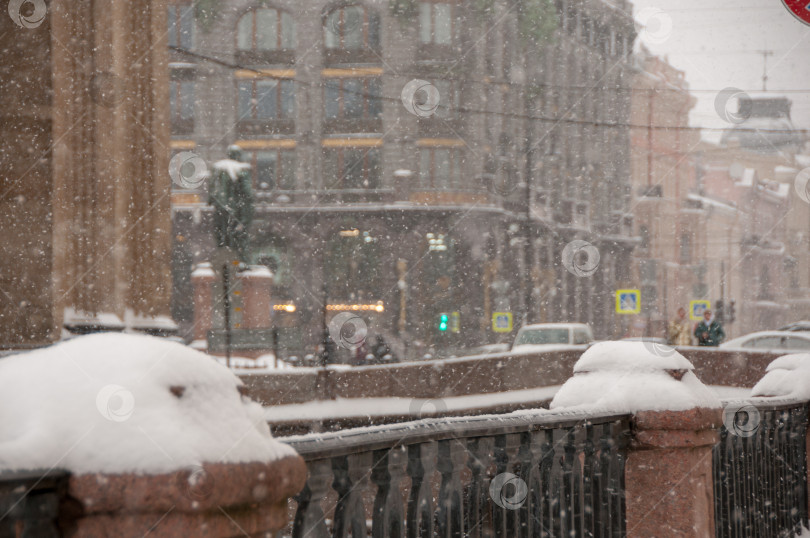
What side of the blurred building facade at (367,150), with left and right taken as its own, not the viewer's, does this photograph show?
front

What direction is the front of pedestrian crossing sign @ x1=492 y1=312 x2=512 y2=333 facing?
toward the camera

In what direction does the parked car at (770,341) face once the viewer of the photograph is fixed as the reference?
facing to the left of the viewer

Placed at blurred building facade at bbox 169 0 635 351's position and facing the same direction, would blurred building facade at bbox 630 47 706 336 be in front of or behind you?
behind

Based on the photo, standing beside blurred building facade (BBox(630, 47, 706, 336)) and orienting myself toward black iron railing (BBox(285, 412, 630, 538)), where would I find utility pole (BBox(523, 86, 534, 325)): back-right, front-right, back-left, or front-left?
front-right

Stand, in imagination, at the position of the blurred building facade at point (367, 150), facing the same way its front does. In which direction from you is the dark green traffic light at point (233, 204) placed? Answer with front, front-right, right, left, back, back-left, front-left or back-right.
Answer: front

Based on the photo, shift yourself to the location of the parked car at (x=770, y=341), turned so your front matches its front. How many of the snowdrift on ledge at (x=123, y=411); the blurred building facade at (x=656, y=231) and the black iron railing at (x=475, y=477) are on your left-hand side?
2

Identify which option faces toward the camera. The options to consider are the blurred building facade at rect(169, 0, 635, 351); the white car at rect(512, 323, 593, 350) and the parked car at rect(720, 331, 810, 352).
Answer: the blurred building facade

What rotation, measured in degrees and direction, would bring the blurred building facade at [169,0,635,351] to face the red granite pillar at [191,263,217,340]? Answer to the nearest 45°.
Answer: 0° — it already faces it

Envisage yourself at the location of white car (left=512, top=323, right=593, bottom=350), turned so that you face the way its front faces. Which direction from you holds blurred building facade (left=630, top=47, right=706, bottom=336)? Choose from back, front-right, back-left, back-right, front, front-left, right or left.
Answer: right

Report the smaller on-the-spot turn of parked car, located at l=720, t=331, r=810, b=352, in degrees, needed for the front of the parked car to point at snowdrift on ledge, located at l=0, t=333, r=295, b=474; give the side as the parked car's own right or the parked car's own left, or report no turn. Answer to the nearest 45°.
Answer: approximately 90° to the parked car's own left

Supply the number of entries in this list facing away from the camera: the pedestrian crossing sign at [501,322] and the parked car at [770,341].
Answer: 0

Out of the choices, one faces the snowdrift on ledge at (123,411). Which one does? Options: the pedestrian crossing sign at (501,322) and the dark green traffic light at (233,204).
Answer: the pedestrian crossing sign

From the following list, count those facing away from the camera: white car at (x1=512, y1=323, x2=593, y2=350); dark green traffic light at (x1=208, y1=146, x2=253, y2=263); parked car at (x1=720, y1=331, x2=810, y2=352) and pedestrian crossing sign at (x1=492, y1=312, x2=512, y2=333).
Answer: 1

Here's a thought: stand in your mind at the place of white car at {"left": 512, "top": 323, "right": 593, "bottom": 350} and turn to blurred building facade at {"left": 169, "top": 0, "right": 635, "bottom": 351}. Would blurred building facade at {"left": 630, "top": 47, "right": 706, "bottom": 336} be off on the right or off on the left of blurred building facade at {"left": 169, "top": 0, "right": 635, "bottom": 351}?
right
